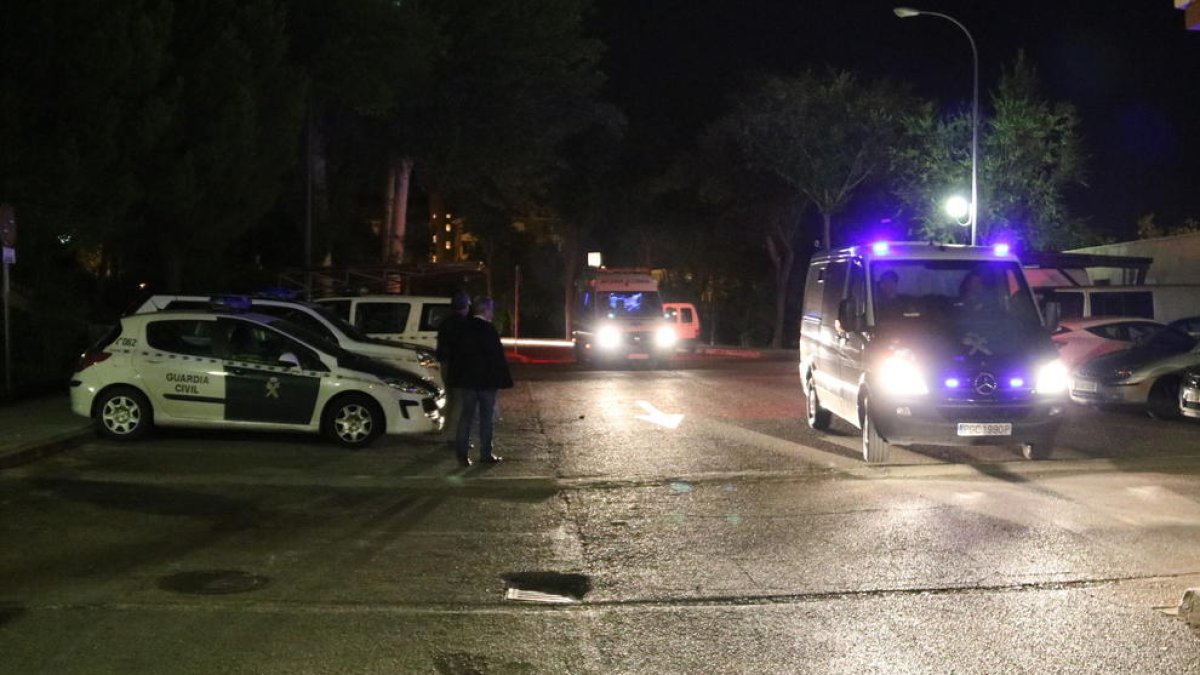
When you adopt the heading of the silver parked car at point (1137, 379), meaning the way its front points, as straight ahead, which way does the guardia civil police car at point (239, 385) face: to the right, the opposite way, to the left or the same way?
the opposite way

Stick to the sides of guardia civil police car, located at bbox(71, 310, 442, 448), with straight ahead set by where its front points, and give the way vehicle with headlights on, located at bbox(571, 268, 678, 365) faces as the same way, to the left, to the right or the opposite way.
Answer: to the right

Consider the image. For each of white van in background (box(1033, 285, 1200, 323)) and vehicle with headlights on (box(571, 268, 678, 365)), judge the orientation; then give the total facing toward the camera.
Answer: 1

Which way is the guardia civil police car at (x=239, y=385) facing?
to the viewer's right

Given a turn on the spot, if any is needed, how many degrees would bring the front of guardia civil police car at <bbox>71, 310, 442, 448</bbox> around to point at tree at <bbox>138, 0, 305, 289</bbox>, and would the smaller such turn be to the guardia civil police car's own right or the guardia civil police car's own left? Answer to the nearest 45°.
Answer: approximately 90° to the guardia civil police car's own left

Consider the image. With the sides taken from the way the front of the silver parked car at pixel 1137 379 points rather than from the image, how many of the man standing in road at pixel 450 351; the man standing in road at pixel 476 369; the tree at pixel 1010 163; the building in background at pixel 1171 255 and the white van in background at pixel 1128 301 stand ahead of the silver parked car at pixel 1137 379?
2

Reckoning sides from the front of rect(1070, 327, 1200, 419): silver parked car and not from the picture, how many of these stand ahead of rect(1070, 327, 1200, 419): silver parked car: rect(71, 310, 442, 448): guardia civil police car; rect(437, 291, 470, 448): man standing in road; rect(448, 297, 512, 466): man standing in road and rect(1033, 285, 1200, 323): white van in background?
3

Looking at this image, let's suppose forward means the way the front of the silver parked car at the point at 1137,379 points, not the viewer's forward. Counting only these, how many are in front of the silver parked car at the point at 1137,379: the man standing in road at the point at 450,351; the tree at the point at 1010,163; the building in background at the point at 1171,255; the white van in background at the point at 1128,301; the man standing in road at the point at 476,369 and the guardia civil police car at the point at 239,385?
3

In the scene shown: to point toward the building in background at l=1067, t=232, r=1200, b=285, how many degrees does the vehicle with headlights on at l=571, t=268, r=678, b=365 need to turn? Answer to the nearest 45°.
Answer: approximately 90° to its left

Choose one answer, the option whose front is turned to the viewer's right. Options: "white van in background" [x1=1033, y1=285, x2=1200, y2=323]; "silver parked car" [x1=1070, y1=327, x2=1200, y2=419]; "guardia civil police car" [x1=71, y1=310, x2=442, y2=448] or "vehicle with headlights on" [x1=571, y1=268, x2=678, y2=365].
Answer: the guardia civil police car

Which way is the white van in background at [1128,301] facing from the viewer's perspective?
to the viewer's left

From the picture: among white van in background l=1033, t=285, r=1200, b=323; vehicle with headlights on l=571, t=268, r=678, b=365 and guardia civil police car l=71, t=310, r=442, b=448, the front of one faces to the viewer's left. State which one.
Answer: the white van in background

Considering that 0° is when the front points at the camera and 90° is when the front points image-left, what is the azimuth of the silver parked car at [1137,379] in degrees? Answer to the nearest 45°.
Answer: approximately 45°

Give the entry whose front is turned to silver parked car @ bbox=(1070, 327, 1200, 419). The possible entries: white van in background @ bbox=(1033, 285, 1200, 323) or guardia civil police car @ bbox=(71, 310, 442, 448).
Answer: the guardia civil police car
